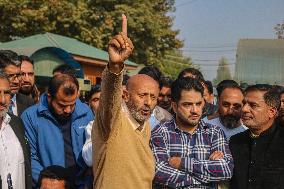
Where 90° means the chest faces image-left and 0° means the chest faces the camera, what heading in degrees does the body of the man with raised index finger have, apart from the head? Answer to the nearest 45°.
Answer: approximately 315°

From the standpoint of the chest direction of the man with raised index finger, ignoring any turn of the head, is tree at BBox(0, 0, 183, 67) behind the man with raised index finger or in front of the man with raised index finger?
behind

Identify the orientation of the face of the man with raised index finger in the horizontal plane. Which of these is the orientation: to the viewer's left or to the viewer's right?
to the viewer's right
